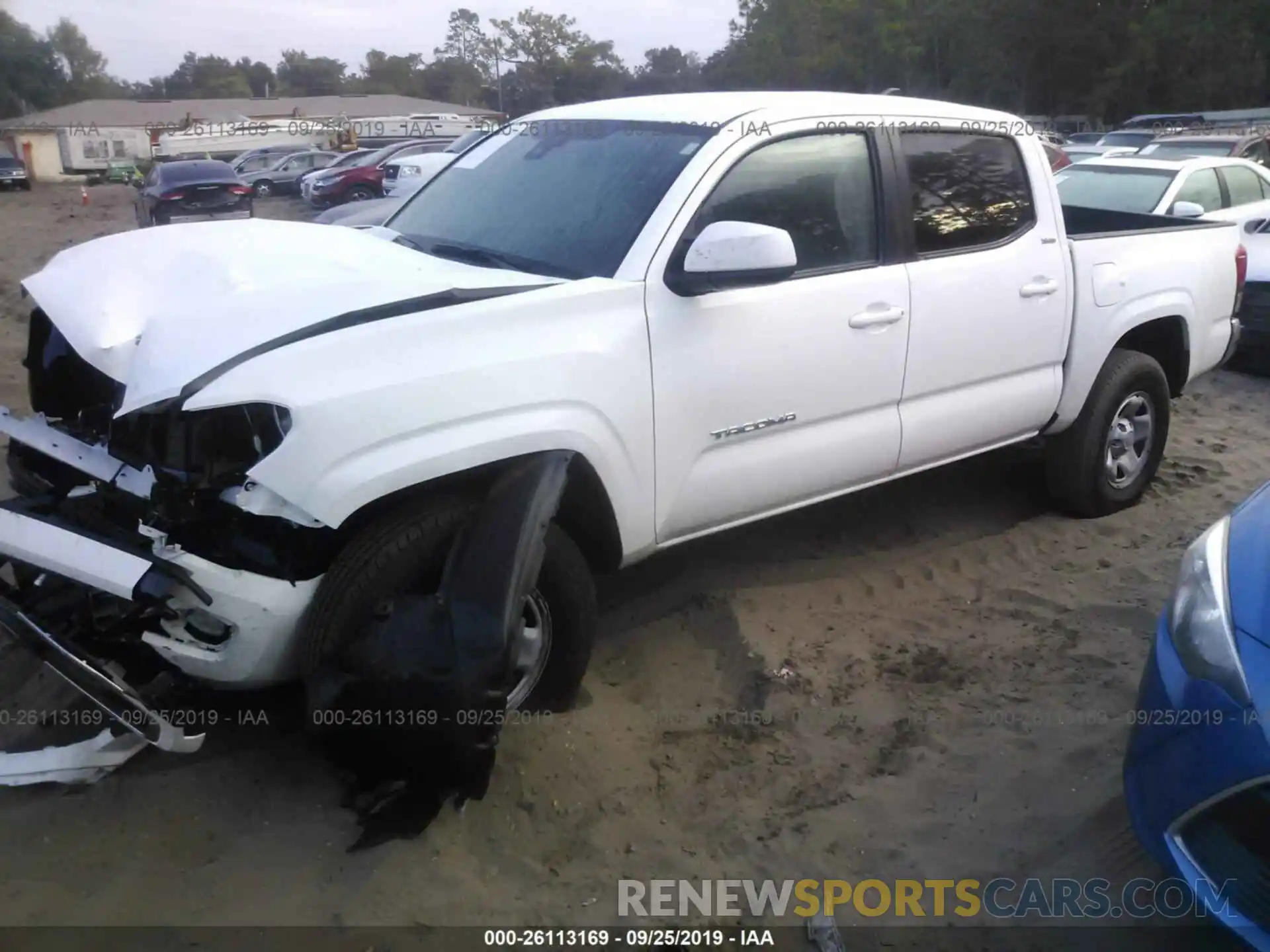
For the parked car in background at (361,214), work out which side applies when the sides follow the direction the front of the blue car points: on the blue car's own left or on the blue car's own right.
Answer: on the blue car's own right

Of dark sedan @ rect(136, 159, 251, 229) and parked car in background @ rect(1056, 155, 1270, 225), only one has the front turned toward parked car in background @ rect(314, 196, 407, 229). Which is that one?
parked car in background @ rect(1056, 155, 1270, 225)

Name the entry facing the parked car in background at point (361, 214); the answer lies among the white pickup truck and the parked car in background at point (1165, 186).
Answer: the parked car in background at point (1165, 186)

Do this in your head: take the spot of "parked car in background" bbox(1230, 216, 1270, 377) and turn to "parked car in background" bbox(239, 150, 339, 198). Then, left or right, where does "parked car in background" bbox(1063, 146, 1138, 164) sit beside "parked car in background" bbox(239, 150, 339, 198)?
right

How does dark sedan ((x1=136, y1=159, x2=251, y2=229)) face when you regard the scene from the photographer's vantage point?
facing away from the viewer

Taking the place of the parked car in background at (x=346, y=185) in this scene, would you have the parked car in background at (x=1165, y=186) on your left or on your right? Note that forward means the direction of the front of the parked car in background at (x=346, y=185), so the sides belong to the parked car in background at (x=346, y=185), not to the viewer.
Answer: on your left

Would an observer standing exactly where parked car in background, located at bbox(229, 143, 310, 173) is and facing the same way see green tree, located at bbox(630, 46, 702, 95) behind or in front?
behind

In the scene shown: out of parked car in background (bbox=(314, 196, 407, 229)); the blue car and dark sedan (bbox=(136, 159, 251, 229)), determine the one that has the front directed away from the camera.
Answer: the dark sedan

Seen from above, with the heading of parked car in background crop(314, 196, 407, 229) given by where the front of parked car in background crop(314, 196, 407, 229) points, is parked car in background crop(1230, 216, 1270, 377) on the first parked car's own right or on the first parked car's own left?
on the first parked car's own left
